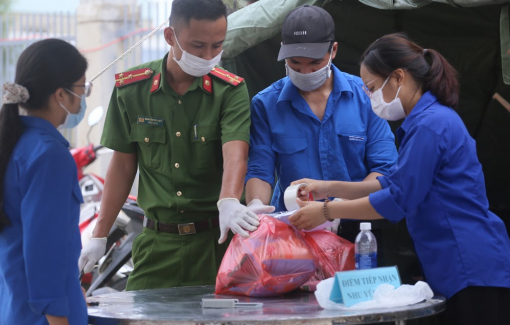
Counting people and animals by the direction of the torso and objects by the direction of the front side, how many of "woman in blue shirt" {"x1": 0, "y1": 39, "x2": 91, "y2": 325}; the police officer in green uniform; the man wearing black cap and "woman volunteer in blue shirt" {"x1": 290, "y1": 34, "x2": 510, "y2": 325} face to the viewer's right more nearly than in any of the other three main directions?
1

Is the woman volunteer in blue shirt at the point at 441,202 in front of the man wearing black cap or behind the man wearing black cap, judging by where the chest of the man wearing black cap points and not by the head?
in front

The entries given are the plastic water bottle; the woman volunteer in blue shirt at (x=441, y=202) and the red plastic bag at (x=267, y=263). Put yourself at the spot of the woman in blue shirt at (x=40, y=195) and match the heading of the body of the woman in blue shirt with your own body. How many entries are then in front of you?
3

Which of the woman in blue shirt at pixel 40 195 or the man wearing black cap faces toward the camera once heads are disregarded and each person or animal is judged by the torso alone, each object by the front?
the man wearing black cap

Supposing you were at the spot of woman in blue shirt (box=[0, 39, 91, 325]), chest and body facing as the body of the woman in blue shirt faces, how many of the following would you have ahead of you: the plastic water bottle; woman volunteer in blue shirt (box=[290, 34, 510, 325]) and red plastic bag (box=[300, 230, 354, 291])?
3

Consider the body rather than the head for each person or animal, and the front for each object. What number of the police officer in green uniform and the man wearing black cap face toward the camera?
2

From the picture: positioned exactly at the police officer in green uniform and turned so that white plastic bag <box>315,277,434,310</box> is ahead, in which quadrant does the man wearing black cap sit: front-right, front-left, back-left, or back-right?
front-left

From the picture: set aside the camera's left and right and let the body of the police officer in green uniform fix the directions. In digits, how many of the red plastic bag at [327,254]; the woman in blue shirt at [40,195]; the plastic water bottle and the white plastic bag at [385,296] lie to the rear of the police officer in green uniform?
0

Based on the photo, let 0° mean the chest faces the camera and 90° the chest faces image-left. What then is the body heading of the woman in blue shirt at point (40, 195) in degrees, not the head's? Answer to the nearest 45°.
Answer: approximately 270°

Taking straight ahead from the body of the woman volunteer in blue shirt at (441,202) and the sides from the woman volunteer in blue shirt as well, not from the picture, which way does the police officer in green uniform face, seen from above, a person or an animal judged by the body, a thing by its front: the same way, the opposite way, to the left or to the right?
to the left

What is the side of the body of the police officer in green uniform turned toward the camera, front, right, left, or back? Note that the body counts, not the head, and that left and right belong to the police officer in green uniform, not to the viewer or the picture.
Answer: front

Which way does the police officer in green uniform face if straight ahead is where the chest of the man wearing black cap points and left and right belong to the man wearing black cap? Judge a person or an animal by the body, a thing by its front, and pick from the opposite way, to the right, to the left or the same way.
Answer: the same way

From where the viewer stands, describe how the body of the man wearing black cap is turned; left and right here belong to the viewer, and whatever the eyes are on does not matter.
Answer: facing the viewer

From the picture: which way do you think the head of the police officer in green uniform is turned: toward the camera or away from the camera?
toward the camera

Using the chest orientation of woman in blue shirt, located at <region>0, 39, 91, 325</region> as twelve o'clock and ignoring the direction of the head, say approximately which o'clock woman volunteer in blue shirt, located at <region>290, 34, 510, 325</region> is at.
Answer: The woman volunteer in blue shirt is roughly at 12 o'clock from the woman in blue shirt.

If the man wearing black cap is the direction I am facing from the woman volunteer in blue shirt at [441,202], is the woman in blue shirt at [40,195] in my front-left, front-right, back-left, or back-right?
front-left

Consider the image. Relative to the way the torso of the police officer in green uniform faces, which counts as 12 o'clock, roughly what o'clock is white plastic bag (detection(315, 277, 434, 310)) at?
The white plastic bag is roughly at 11 o'clock from the police officer in green uniform.

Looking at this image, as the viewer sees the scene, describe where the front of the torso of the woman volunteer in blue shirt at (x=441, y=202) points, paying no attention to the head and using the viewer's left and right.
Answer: facing to the left of the viewer
